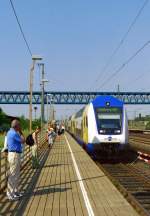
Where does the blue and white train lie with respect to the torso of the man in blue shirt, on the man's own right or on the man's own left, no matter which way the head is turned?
on the man's own left

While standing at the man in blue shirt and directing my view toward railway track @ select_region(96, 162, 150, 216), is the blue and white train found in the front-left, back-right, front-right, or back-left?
front-left

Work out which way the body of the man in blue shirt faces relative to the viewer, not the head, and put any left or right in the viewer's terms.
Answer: facing to the right of the viewer

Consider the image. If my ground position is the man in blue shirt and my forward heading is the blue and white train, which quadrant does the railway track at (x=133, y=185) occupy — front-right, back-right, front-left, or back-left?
front-right
